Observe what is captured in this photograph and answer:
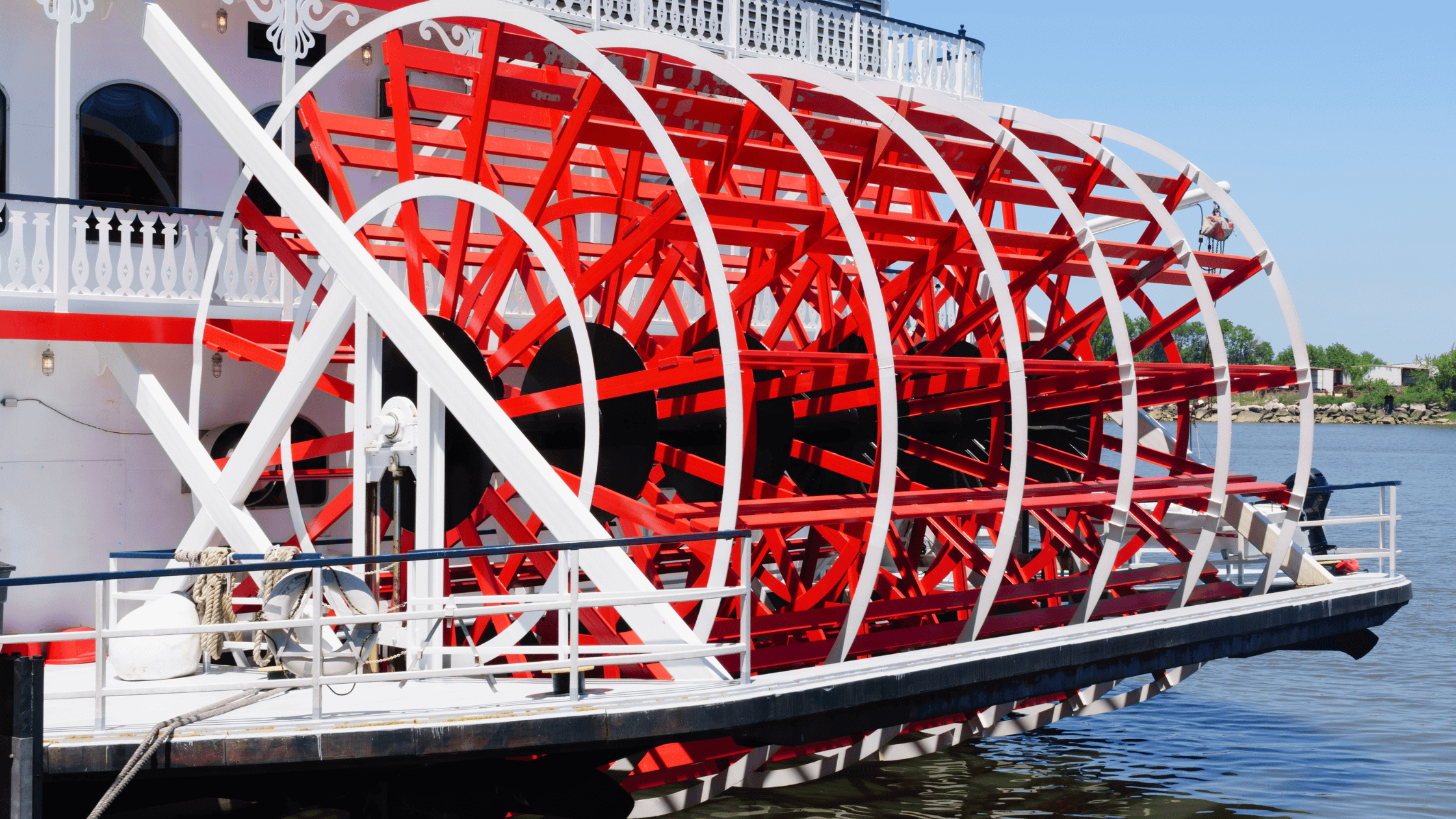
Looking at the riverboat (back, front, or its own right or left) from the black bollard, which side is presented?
left

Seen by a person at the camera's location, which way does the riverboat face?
facing away from the viewer and to the left of the viewer
